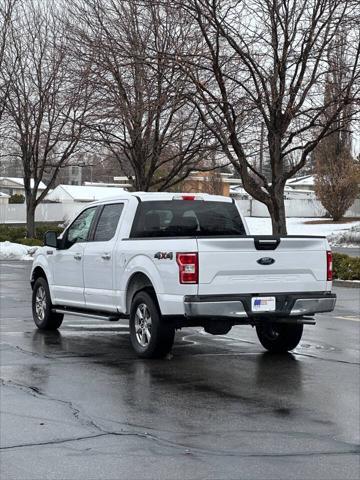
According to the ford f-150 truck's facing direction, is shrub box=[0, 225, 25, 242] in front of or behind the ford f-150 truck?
in front

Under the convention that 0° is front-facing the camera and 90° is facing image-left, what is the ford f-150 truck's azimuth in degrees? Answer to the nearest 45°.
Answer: approximately 135°

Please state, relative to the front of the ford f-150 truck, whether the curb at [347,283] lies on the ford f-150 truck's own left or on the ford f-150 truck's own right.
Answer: on the ford f-150 truck's own right

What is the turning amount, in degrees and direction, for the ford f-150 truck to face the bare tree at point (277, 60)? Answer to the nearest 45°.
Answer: approximately 45° to its right

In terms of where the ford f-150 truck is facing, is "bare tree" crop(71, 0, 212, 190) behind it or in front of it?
in front

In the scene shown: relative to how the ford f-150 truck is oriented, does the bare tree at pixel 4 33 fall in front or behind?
in front

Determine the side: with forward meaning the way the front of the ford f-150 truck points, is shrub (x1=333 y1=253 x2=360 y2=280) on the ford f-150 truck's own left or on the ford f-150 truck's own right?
on the ford f-150 truck's own right

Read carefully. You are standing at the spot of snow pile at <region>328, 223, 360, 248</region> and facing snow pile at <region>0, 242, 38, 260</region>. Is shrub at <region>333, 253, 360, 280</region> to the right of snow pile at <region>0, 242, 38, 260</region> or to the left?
left
